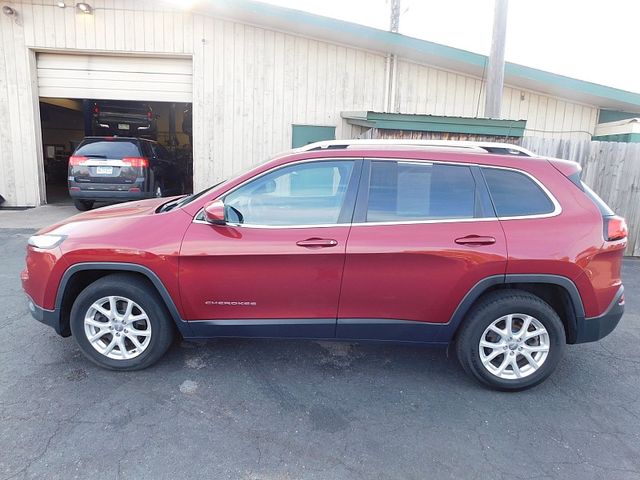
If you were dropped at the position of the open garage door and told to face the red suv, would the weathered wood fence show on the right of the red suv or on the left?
left

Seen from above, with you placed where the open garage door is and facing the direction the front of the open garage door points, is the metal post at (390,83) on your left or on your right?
on your left

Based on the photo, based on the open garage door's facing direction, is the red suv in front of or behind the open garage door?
in front

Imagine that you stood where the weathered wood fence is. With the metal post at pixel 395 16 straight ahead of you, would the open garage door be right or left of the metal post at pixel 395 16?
left

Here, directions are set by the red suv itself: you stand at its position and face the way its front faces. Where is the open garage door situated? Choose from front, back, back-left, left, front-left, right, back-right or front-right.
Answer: front-right

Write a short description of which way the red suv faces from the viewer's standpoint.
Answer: facing to the left of the viewer

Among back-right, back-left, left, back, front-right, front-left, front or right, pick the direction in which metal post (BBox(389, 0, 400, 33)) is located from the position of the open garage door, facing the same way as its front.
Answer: left

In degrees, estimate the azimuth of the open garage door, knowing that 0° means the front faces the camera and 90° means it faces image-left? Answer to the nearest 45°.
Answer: approximately 0°

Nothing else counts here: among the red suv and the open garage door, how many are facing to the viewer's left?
1

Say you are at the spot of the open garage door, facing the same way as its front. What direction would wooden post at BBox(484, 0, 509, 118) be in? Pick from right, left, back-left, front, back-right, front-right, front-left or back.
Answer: front-left

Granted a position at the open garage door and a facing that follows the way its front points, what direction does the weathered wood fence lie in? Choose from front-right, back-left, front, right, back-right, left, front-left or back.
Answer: front-left

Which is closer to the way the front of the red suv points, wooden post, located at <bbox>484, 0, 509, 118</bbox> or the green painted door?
the green painted door
